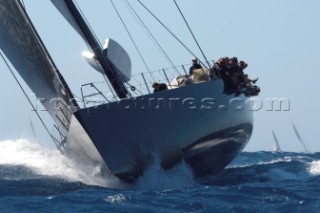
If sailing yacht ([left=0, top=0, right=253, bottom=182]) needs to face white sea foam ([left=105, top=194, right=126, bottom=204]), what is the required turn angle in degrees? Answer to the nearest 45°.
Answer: approximately 45° to its left

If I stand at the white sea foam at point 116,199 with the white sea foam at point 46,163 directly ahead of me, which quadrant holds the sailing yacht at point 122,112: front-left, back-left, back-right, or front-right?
front-right
